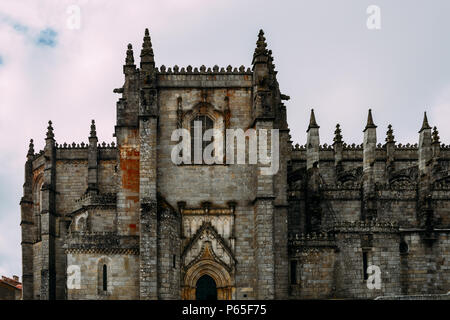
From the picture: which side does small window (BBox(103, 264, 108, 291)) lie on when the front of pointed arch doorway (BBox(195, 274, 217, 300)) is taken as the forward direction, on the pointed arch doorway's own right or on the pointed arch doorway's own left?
on the pointed arch doorway's own right

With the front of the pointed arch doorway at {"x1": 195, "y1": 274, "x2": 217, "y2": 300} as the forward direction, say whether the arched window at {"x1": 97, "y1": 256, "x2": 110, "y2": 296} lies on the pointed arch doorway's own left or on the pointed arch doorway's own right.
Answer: on the pointed arch doorway's own right

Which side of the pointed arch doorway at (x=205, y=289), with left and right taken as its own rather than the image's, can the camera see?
front

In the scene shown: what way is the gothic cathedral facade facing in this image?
toward the camera
